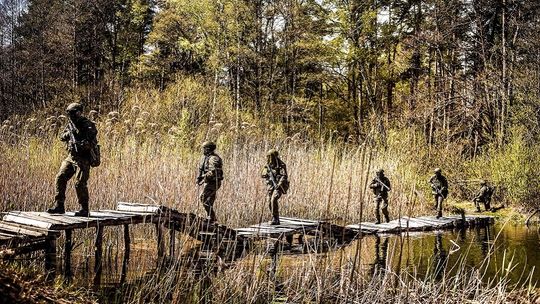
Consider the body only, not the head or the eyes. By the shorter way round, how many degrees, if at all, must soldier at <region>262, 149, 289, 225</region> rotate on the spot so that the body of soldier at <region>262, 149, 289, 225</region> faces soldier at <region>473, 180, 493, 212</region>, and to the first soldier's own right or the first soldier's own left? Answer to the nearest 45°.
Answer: approximately 180°

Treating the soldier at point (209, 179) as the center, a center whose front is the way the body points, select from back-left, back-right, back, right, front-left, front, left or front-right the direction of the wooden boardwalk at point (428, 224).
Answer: back

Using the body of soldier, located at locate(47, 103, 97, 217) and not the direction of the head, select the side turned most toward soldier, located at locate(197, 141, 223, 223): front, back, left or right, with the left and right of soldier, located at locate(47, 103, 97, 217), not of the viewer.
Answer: back

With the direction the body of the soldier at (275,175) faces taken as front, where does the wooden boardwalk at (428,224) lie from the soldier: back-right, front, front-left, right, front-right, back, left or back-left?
back

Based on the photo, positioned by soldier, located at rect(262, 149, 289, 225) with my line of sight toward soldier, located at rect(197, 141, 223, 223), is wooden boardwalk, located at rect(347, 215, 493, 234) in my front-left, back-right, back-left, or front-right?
back-right

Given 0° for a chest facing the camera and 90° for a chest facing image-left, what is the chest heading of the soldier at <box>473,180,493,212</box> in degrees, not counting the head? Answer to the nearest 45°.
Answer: approximately 45°

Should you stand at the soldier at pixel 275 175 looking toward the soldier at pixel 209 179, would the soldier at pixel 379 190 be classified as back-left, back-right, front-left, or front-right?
back-right

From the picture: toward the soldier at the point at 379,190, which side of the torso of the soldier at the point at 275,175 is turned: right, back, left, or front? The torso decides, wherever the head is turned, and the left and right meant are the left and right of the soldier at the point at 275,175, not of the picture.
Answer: back

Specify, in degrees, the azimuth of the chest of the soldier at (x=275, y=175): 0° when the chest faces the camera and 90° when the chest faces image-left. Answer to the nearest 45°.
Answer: approximately 45°

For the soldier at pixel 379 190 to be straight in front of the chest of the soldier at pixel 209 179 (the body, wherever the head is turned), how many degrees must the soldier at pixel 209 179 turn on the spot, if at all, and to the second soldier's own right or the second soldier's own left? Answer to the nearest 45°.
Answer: approximately 180°

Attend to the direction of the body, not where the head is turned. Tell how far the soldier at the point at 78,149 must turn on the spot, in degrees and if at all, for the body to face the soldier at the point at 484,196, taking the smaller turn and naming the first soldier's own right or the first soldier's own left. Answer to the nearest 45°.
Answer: approximately 180°
